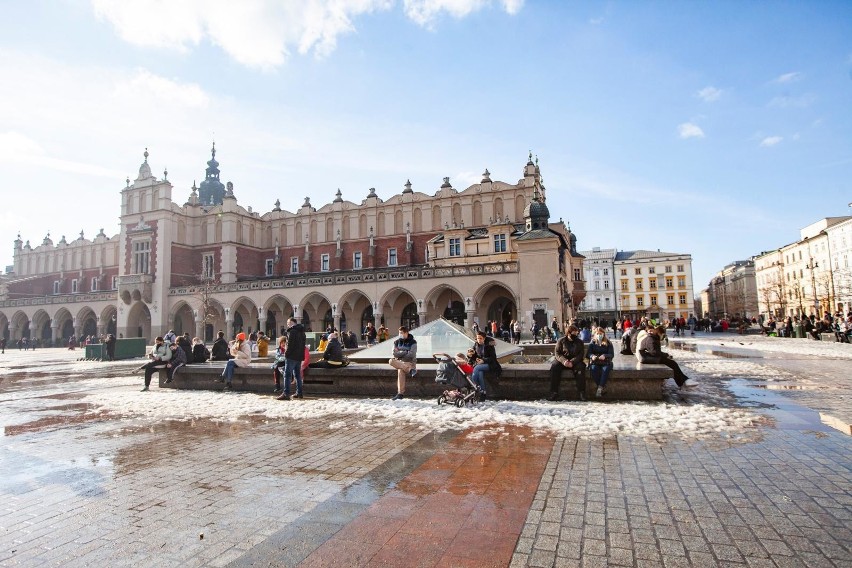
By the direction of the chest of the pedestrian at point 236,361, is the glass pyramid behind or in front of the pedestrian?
behind

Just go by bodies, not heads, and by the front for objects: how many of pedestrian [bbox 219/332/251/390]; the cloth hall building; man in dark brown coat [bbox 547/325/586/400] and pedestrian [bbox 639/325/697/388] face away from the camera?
0

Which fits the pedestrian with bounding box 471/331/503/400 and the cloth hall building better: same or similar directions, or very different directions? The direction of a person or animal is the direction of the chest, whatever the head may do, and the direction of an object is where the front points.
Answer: same or similar directions

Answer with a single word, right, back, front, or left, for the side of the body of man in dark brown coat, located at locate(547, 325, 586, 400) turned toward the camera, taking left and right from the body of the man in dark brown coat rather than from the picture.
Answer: front

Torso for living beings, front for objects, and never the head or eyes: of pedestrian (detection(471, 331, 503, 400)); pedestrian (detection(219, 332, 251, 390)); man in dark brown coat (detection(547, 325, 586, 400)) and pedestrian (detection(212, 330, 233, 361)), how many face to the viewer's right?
0

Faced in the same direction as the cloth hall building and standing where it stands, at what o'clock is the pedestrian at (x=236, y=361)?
The pedestrian is roughly at 11 o'clock from the cloth hall building.

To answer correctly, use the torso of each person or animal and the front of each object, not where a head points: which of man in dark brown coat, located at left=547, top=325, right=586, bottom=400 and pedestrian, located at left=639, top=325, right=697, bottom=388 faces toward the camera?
the man in dark brown coat

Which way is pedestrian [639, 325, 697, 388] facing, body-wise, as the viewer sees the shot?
to the viewer's right

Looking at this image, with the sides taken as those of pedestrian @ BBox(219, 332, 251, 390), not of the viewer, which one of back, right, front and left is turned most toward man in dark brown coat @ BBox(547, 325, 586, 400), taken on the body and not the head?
left

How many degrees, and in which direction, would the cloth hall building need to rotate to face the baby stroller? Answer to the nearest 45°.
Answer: approximately 45° to its left

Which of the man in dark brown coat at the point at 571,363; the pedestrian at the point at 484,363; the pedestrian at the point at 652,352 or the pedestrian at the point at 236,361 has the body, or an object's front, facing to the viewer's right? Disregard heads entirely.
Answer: the pedestrian at the point at 652,352
